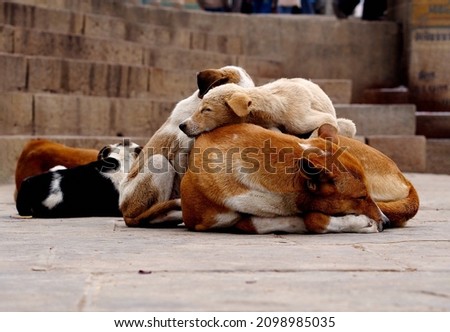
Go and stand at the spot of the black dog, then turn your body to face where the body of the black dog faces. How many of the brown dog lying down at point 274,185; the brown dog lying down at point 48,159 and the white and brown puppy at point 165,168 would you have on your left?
1

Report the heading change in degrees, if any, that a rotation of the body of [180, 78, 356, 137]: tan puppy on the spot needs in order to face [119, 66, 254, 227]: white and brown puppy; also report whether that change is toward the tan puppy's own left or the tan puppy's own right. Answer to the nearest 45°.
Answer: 0° — it already faces it

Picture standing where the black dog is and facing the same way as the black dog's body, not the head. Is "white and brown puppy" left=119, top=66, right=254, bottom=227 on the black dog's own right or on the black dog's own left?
on the black dog's own right

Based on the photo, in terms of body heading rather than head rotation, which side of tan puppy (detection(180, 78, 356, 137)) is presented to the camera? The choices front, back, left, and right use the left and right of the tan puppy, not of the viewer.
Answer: left

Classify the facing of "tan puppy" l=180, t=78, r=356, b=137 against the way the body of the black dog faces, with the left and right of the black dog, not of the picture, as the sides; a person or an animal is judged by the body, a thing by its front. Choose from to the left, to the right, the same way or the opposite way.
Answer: the opposite way

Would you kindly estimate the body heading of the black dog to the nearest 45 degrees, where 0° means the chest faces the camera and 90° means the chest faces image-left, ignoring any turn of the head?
approximately 270°
